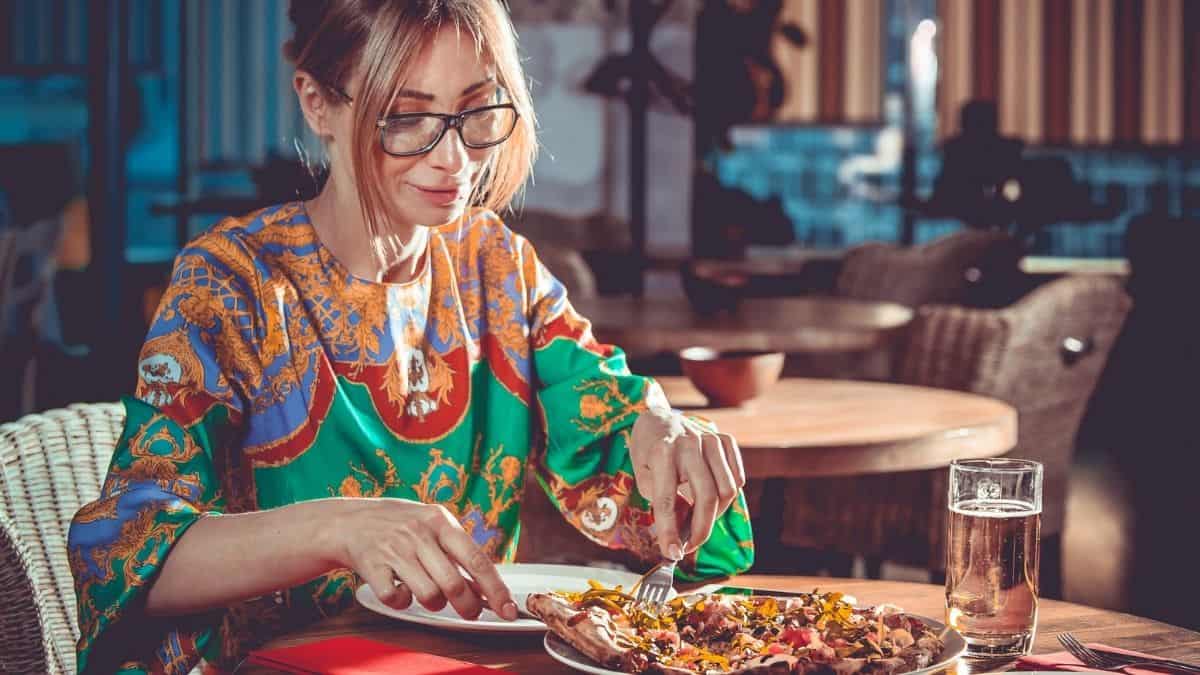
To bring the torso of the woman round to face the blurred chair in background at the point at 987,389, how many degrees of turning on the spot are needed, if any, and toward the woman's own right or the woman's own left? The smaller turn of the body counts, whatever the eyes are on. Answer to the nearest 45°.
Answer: approximately 90° to the woman's own left

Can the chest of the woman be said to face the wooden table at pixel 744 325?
no

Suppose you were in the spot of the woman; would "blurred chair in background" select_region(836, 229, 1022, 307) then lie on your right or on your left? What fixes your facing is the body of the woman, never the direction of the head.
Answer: on your left

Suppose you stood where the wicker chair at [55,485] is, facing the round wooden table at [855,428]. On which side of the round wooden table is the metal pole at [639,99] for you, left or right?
left

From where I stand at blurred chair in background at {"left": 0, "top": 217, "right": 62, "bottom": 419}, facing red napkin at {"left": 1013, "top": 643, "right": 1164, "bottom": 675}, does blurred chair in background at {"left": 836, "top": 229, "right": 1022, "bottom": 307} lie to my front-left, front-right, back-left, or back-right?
front-left

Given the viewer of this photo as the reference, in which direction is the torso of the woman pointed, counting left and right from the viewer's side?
facing the viewer and to the right of the viewer

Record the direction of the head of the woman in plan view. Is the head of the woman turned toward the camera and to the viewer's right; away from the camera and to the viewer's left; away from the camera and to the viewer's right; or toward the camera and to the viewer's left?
toward the camera and to the viewer's right

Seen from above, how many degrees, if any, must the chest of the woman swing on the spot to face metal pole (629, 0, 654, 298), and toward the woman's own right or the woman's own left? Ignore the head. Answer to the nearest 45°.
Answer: approximately 135° to the woman's own left

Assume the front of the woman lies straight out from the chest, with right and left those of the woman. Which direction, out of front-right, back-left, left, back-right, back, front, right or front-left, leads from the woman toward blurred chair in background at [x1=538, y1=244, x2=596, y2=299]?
back-left

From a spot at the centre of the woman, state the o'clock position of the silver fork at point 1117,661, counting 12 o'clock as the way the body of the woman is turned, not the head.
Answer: The silver fork is roughly at 12 o'clock from the woman.

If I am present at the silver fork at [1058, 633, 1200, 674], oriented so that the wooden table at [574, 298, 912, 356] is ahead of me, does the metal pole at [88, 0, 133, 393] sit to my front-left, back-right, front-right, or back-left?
front-left

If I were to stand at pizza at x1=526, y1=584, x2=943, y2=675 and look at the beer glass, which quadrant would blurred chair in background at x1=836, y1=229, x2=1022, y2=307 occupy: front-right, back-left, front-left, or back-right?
front-left
